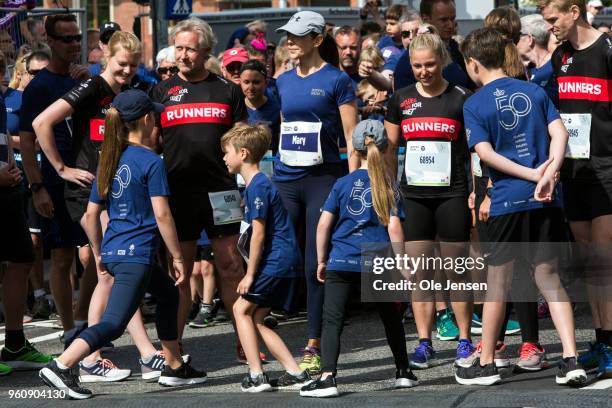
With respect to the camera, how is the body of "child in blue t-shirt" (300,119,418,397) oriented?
away from the camera

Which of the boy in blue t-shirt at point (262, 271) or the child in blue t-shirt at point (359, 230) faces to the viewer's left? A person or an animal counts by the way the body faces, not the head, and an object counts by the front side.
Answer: the boy in blue t-shirt

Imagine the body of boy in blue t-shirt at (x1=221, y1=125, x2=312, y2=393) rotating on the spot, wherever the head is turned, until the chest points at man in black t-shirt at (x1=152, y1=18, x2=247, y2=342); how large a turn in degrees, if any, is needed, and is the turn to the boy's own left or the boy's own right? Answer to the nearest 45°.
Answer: approximately 45° to the boy's own right

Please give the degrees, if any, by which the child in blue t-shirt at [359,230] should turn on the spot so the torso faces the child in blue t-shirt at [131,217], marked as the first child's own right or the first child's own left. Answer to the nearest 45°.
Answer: approximately 90° to the first child's own left

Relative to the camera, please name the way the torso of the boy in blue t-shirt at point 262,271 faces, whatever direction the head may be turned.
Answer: to the viewer's left

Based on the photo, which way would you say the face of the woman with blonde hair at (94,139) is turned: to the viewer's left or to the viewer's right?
to the viewer's right

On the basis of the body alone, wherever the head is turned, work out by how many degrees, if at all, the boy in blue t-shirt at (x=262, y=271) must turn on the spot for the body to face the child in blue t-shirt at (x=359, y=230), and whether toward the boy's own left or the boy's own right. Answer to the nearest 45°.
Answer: approximately 180°

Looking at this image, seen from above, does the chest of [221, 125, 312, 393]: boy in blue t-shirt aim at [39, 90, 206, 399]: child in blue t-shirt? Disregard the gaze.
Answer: yes

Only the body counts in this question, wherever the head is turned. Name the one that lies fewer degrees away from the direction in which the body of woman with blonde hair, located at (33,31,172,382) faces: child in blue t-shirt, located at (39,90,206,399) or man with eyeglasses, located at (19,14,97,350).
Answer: the child in blue t-shirt

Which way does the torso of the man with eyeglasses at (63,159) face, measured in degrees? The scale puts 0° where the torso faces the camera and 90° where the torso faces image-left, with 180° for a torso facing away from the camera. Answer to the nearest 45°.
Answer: approximately 315°

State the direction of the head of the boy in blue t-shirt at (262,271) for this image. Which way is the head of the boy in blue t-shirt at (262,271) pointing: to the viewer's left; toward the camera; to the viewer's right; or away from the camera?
to the viewer's left
